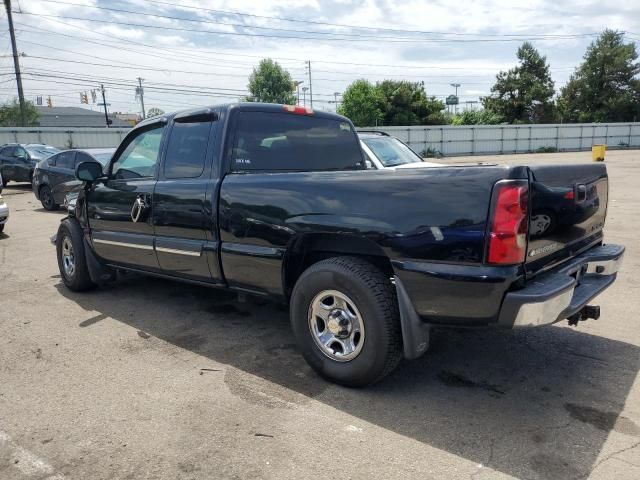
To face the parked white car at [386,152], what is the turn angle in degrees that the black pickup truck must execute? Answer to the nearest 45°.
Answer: approximately 45° to its right

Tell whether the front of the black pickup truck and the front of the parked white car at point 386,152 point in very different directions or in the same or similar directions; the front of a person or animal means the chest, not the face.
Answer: very different directions

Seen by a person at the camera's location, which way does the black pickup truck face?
facing away from the viewer and to the left of the viewer

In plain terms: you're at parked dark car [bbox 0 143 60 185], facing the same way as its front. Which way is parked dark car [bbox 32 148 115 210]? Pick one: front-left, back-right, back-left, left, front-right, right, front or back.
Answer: front-right

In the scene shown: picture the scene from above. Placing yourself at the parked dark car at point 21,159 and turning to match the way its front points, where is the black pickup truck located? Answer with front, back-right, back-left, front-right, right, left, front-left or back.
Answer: front-right

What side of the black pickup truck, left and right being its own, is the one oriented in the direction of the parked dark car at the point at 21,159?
front

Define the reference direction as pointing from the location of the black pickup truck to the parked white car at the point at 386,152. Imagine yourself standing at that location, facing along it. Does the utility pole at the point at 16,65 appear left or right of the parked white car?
left

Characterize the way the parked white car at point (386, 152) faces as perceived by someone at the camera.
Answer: facing the viewer and to the right of the viewer

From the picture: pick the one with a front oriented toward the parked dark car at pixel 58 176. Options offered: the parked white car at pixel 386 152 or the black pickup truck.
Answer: the black pickup truck

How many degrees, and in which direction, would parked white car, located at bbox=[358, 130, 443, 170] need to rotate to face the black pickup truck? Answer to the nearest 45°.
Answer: approximately 45° to its right

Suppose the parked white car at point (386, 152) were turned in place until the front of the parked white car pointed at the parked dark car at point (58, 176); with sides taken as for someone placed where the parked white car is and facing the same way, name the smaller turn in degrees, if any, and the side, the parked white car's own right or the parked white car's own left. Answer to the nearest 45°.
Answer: approximately 135° to the parked white car's own right
